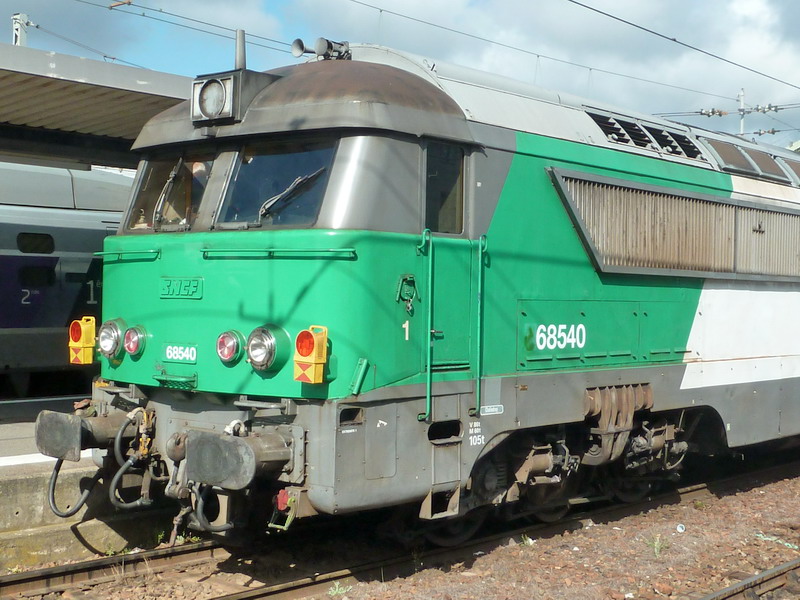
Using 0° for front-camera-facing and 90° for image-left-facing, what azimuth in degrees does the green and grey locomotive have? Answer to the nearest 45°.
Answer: approximately 45°
